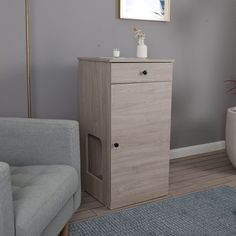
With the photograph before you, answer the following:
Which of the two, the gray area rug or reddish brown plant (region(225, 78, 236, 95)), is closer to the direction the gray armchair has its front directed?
the gray area rug

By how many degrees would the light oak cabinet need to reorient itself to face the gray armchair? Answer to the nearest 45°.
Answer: approximately 90° to its right

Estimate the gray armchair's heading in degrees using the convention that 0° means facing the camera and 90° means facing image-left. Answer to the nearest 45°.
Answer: approximately 315°

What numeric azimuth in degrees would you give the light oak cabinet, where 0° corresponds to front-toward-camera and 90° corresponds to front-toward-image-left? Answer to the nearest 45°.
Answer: approximately 315°

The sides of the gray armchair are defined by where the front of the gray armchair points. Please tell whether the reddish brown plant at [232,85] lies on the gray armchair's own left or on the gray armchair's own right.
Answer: on the gray armchair's own left

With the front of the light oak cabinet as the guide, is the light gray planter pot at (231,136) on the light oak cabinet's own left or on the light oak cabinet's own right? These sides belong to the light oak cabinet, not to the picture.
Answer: on the light oak cabinet's own left

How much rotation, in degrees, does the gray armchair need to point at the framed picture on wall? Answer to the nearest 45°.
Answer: approximately 90° to its left
